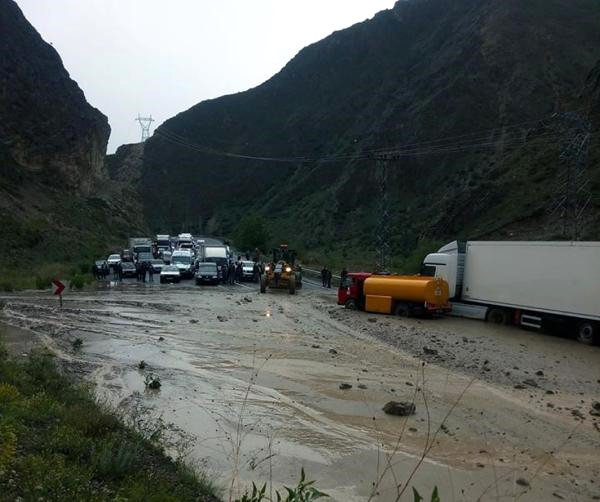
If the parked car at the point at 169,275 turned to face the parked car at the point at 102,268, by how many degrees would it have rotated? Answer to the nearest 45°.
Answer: approximately 135° to its right

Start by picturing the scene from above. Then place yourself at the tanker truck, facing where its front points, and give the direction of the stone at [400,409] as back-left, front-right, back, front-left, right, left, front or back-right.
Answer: back-left

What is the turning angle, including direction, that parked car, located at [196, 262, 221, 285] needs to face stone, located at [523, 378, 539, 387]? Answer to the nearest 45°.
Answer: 0° — it already faces it

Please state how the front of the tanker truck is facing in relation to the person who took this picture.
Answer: facing away from the viewer and to the left of the viewer

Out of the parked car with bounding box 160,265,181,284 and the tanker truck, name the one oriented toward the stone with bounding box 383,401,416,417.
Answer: the parked car

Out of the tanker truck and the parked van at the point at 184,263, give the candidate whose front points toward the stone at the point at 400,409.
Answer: the parked van

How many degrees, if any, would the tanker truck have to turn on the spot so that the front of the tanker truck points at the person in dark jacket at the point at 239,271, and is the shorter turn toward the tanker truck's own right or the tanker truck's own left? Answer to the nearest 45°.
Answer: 0° — it already faces them

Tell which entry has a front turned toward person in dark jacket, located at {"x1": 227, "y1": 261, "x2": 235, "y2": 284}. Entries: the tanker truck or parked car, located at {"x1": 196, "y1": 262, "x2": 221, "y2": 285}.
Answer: the tanker truck

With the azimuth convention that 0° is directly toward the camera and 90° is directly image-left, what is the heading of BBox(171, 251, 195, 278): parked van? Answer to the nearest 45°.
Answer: approximately 0°

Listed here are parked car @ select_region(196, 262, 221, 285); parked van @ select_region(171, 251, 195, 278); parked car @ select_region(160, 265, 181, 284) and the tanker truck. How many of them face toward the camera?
3
